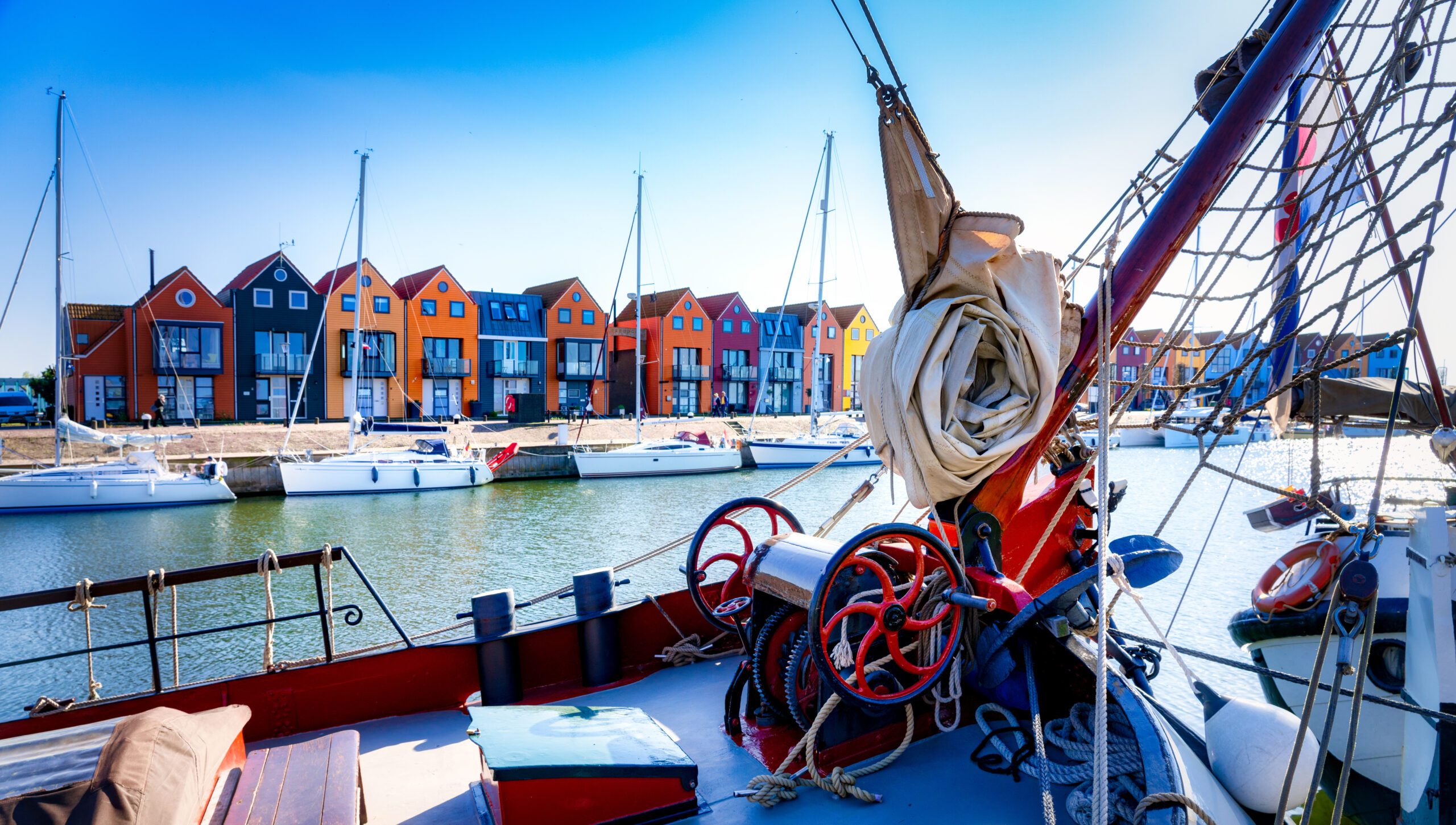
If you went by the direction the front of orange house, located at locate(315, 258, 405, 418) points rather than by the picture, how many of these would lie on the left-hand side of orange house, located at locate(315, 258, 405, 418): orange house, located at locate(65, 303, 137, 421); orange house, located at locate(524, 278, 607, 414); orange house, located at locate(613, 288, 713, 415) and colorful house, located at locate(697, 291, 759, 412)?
3

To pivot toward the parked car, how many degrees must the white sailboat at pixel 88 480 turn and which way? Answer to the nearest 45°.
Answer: approximately 90° to its right

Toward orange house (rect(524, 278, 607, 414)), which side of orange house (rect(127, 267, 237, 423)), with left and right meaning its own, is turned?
left

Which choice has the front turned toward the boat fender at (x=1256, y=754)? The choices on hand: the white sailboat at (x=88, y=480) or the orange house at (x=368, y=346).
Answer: the orange house

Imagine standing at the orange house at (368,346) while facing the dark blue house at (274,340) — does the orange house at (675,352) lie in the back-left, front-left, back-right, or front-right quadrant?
back-right

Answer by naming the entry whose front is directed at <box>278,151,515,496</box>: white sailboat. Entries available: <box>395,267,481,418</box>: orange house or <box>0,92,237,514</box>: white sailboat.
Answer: the orange house

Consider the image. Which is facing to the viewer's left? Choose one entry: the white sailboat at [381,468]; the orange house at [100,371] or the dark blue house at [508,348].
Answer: the white sailboat

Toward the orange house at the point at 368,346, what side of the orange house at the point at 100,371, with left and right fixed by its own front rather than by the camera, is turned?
left

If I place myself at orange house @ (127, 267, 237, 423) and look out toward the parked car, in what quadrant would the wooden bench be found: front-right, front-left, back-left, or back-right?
back-left

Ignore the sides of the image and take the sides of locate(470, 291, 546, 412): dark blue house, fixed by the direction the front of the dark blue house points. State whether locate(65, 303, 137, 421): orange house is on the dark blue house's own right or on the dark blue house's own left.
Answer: on the dark blue house's own right

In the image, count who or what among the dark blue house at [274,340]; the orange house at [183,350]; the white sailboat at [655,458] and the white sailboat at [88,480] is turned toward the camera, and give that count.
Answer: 2

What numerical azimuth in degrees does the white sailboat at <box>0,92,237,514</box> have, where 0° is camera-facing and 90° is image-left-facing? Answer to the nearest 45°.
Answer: approximately 90°

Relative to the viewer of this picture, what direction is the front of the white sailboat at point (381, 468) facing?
facing to the left of the viewer

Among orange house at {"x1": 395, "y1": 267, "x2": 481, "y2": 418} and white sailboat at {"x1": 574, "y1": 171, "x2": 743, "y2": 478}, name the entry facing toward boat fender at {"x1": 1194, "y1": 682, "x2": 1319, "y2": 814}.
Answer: the orange house

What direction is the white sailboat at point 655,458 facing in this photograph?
to the viewer's left
